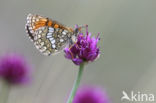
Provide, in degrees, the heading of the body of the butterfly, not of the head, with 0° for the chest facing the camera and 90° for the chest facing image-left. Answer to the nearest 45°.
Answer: approximately 270°
